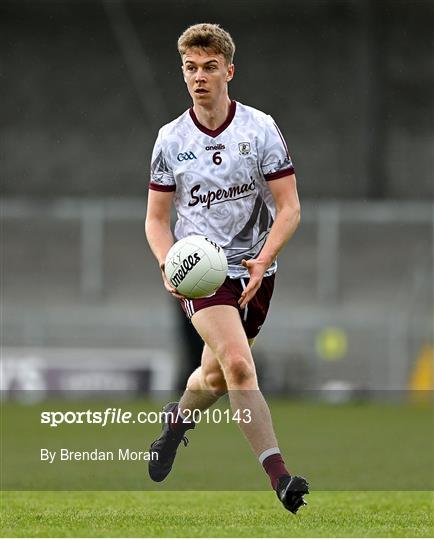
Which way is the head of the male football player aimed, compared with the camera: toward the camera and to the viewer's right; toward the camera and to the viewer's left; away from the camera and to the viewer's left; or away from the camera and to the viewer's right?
toward the camera and to the viewer's left

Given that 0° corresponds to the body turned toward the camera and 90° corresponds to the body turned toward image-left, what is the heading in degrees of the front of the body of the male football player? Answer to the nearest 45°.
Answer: approximately 0°
